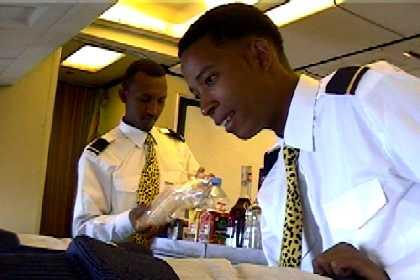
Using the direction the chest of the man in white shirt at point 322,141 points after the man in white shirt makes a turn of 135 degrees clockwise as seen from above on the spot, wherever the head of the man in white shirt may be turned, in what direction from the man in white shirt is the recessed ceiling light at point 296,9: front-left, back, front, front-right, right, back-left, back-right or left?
front

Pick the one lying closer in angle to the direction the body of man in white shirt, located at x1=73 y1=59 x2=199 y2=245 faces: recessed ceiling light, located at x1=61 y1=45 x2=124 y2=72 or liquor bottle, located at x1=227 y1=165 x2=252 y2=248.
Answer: the liquor bottle

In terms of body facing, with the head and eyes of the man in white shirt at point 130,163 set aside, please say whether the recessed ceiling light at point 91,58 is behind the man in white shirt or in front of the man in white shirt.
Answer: behind

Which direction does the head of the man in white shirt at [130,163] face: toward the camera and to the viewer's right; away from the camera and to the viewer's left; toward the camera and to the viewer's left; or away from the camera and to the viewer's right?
toward the camera and to the viewer's right

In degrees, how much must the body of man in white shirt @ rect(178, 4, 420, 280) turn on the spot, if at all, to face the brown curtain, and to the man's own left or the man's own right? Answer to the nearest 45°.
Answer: approximately 90° to the man's own right

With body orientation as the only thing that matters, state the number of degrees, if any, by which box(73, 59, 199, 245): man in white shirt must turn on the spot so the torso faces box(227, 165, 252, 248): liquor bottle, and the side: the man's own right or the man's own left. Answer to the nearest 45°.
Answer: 0° — they already face it

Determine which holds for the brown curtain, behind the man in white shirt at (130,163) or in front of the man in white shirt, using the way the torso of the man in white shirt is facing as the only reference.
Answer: behind

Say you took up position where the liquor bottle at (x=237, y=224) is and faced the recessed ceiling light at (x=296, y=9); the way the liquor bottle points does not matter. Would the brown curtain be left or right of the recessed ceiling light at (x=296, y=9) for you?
left

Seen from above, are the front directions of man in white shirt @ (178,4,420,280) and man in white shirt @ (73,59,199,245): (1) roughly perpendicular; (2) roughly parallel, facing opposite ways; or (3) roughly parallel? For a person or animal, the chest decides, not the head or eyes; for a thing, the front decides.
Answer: roughly perpendicular

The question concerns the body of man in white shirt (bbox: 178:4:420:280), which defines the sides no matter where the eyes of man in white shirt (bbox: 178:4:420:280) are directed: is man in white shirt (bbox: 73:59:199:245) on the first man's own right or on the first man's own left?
on the first man's own right

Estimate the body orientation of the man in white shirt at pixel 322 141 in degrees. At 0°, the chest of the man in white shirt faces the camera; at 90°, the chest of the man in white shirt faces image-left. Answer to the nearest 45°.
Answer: approximately 45°

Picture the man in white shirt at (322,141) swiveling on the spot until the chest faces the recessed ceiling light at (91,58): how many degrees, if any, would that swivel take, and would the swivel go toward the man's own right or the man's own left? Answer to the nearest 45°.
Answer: approximately 90° to the man's own right
